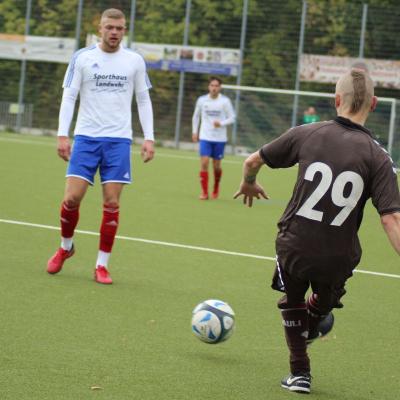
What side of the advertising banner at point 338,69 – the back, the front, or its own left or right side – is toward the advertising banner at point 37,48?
right

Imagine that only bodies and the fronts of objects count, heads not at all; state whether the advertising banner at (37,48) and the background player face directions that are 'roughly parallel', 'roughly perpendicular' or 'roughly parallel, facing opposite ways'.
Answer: roughly parallel

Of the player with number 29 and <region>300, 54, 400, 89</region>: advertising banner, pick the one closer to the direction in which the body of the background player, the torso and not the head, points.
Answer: the player with number 29

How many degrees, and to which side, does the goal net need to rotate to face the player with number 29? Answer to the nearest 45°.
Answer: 0° — it already faces them

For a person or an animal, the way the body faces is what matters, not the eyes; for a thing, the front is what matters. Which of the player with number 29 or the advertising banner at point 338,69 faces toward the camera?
the advertising banner

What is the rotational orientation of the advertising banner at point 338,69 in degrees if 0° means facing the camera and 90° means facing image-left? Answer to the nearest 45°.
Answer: approximately 0°

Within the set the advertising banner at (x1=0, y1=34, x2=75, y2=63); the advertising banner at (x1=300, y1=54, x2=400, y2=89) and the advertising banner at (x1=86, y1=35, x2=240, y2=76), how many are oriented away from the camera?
0

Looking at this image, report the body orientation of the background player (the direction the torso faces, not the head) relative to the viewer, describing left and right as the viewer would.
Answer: facing the viewer

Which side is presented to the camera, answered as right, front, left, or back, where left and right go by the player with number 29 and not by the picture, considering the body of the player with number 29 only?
back

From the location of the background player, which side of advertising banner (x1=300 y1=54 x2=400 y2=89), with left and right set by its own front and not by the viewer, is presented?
front

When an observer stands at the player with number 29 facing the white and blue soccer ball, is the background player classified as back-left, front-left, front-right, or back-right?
front-right

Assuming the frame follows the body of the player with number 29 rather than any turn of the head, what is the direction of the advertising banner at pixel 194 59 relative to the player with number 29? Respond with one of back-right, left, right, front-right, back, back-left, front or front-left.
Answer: front

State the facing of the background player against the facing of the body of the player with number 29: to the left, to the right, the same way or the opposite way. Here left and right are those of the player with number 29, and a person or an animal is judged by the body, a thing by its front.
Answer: the opposite way

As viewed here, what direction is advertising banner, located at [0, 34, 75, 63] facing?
toward the camera

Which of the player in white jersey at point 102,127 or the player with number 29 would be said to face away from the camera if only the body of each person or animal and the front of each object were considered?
the player with number 29

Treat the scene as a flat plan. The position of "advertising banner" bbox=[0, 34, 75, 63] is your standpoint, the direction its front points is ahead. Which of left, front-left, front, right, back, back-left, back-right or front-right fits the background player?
front

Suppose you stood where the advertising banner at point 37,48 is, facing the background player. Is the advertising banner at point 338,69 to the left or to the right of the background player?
left

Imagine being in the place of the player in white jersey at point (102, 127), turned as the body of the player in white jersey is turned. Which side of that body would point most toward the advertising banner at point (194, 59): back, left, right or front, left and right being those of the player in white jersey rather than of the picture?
back
